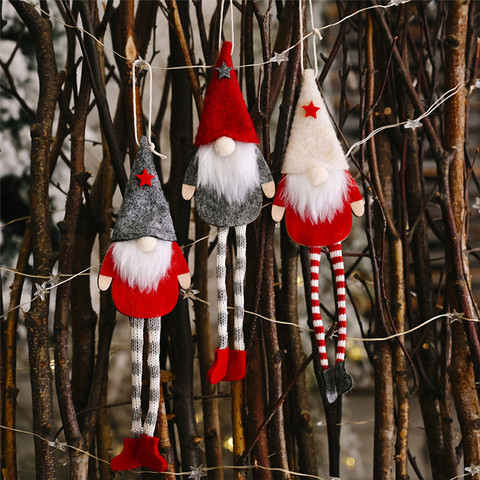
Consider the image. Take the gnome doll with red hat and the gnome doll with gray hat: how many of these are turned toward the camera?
2

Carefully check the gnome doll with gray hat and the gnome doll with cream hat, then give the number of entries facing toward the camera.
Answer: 2

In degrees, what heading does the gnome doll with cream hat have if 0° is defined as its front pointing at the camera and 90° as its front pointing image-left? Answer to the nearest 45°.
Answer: approximately 0°

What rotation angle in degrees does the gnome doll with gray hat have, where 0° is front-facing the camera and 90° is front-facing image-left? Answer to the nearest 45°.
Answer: approximately 0°
